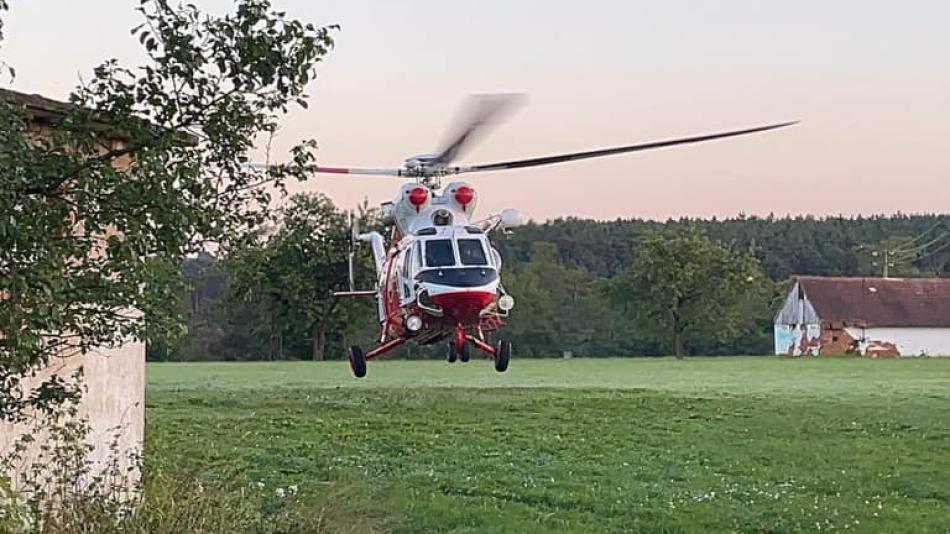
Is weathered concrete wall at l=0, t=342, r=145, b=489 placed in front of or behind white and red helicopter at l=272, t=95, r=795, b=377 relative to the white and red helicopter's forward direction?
in front

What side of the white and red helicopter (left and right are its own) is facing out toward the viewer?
front

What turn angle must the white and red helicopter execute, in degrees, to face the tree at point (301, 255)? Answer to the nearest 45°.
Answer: approximately 135° to its right

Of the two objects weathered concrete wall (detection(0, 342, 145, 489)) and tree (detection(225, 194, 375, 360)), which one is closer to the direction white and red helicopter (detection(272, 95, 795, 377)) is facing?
the weathered concrete wall

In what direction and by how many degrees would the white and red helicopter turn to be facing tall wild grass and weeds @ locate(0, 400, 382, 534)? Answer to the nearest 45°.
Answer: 0° — it already faces it

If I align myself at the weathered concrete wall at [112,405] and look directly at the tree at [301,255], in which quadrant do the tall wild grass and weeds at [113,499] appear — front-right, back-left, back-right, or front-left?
back-right

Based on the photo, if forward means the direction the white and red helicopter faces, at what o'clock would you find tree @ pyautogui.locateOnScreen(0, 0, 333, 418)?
The tree is roughly at 12 o'clock from the white and red helicopter.

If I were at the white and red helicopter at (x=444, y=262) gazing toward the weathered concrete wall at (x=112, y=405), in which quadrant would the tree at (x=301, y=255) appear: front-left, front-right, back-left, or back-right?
back-right
